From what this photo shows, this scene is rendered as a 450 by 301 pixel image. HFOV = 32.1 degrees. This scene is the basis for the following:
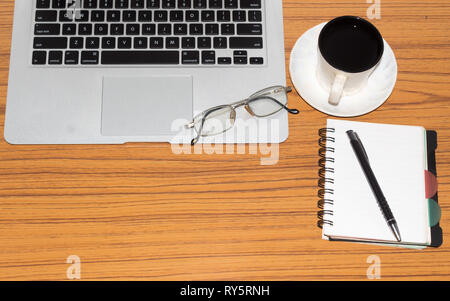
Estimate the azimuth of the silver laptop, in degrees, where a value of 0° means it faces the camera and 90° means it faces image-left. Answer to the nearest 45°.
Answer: approximately 0°
